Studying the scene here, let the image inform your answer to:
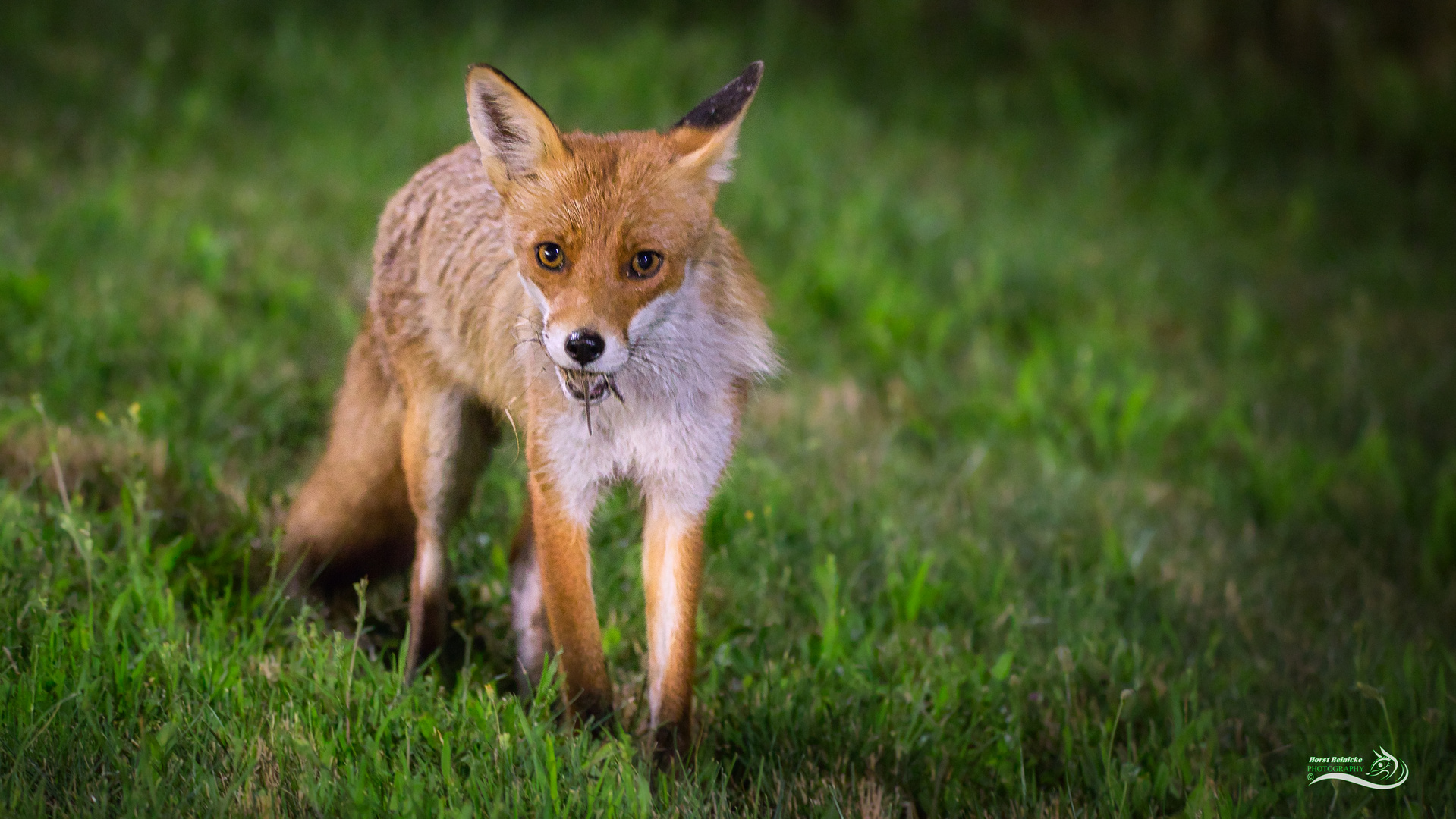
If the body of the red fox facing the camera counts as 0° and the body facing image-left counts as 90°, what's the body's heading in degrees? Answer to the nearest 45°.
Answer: approximately 315°
